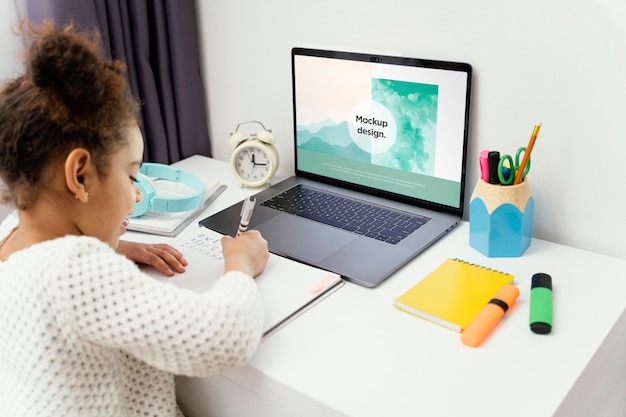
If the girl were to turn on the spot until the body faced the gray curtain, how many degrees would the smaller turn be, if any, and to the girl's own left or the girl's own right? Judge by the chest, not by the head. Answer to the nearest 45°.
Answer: approximately 45° to the girl's own left

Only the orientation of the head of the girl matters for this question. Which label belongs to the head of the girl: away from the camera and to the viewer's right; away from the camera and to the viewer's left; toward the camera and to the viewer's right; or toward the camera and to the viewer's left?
away from the camera and to the viewer's right

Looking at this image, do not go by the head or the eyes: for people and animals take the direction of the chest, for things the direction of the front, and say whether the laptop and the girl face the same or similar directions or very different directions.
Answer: very different directions

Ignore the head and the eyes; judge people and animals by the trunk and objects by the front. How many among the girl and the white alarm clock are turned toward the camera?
1

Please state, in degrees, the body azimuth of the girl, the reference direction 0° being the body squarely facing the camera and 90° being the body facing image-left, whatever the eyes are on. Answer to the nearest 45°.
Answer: approximately 225°

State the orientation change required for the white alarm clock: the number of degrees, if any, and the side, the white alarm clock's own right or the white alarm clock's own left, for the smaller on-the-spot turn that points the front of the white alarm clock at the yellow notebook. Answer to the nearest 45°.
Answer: approximately 45° to the white alarm clock's own left

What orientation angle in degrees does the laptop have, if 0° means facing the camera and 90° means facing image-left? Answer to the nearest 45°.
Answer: approximately 45°

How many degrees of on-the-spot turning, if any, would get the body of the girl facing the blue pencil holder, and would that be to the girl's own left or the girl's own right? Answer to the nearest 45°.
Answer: approximately 45° to the girl's own right
